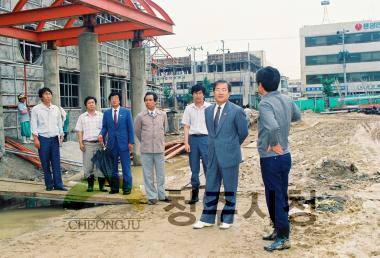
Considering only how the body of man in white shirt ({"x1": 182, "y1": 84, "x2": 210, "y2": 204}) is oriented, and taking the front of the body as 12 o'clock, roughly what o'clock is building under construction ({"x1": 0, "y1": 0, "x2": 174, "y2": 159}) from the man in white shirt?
The building under construction is roughly at 5 o'clock from the man in white shirt.

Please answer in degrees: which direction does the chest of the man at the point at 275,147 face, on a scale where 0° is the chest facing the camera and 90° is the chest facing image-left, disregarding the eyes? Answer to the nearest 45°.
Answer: approximately 135°

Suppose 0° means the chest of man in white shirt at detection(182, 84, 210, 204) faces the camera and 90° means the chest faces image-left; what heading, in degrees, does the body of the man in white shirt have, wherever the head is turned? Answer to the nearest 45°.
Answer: approximately 0°

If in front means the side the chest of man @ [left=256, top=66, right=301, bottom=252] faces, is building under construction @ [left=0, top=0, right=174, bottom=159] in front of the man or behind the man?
in front

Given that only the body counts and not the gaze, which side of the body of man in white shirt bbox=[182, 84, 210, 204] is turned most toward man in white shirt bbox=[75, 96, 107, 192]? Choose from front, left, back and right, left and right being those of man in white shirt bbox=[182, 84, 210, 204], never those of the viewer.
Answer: right

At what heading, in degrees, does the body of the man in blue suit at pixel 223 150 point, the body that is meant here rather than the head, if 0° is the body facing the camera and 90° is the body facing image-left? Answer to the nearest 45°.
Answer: approximately 45°

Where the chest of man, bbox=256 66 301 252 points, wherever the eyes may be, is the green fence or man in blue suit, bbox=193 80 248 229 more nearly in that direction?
the man in blue suit

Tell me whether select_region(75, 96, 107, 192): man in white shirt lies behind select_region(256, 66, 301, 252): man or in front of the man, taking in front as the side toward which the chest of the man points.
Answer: in front

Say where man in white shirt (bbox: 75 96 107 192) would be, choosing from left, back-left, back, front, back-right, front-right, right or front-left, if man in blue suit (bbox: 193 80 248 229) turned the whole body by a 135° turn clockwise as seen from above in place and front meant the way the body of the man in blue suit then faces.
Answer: front-left

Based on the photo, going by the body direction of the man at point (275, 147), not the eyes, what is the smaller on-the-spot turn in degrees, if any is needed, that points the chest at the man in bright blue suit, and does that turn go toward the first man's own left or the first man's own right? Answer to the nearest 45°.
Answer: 0° — they already face them

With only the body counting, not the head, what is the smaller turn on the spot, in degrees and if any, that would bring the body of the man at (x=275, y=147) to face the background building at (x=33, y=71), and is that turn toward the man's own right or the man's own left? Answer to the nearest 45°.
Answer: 0° — they already face it

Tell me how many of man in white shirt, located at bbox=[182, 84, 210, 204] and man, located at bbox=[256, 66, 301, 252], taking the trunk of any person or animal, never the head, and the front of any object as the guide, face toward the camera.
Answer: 1

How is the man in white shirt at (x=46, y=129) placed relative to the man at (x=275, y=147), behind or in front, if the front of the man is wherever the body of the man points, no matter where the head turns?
in front

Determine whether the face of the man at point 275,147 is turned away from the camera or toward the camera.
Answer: away from the camera
